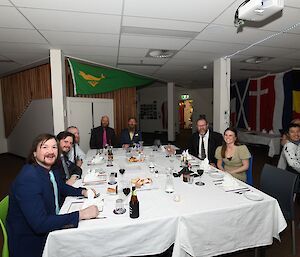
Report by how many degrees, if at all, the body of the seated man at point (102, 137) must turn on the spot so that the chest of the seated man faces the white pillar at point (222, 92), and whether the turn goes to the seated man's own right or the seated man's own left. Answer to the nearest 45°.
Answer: approximately 90° to the seated man's own left

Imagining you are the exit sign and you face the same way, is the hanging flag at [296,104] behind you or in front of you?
in front

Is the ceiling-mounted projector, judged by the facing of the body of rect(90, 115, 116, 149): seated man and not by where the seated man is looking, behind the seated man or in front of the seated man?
in front

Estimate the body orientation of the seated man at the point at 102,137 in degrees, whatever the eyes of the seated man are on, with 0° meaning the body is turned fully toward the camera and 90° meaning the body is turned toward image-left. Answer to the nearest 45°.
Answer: approximately 0°

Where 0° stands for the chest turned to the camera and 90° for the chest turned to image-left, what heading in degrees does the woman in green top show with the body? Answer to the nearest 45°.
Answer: approximately 45°

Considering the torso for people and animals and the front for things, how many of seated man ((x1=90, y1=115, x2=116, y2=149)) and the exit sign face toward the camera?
2

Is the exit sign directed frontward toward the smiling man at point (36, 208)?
yes

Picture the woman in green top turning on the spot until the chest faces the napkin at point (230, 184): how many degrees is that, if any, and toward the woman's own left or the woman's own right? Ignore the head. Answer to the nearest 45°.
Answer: approximately 45° to the woman's own left
